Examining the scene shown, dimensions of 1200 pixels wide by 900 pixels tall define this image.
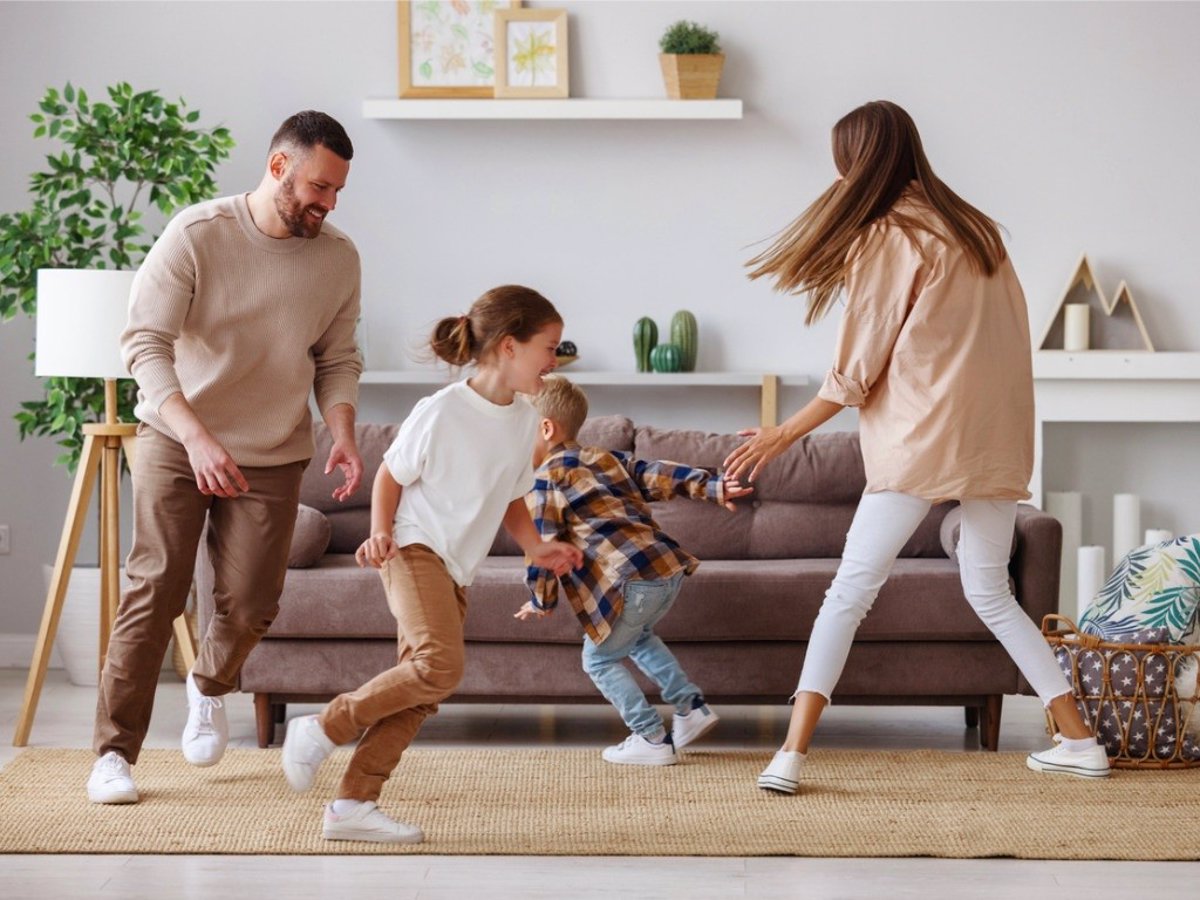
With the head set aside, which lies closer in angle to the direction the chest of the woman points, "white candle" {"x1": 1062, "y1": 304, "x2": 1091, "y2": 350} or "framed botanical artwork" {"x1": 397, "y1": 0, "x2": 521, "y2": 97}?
the framed botanical artwork

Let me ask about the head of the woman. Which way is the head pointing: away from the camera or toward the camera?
away from the camera

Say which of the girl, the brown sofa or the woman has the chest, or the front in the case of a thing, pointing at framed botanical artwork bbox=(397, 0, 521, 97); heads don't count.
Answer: the woman

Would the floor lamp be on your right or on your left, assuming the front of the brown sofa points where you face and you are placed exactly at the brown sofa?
on your right

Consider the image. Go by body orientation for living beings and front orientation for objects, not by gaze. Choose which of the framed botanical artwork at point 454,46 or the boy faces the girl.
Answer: the framed botanical artwork

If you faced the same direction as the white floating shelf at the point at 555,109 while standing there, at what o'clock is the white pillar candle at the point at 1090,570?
The white pillar candle is roughly at 9 o'clock from the white floating shelf.
